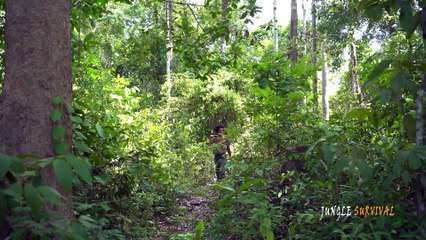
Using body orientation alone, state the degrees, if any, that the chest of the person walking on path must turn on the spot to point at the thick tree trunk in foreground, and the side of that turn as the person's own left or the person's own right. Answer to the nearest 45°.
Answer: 0° — they already face it

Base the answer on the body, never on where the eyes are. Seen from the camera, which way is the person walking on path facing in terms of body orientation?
toward the camera

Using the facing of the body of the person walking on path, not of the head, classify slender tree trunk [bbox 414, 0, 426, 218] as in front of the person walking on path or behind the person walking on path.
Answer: in front
